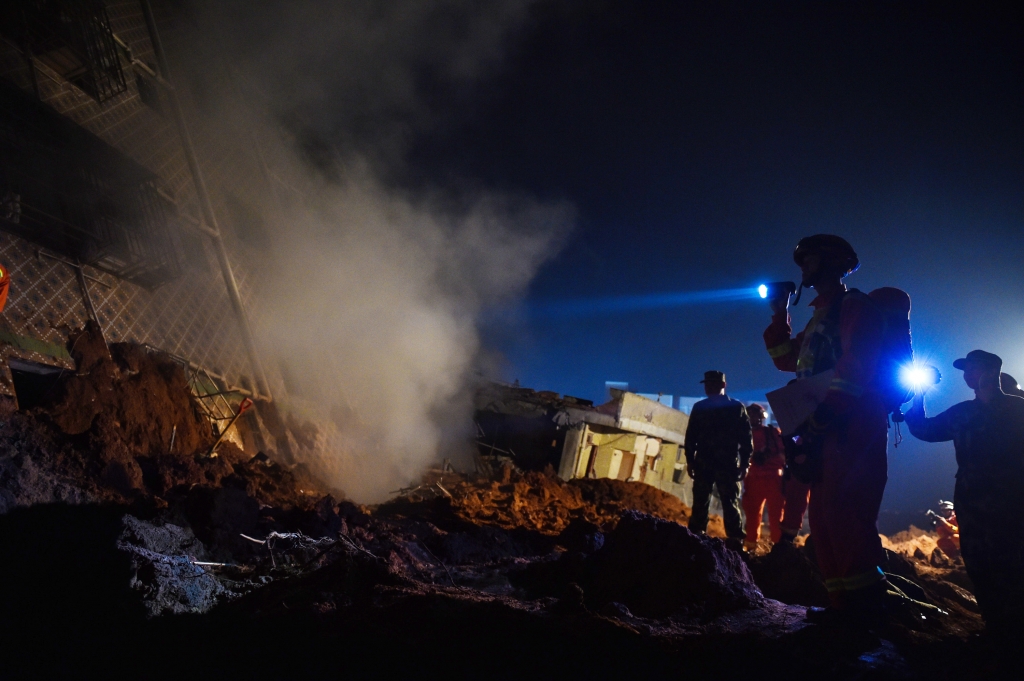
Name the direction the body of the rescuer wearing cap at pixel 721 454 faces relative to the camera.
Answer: away from the camera

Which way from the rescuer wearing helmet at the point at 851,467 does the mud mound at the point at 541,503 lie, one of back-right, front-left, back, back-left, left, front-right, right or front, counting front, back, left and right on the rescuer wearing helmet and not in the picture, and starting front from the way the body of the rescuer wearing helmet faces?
front-right

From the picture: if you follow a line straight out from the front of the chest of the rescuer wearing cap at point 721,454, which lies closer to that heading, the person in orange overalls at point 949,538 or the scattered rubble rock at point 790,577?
the person in orange overalls

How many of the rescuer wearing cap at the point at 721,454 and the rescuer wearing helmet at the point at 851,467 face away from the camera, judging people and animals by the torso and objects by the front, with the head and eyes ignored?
1

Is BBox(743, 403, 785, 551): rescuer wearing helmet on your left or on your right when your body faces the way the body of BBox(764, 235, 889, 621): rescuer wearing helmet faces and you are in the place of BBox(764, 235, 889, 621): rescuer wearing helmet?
on your right

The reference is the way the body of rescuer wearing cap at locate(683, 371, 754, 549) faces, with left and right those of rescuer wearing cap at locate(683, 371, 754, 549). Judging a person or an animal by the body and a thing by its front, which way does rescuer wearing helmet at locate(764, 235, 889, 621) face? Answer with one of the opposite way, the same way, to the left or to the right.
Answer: to the left

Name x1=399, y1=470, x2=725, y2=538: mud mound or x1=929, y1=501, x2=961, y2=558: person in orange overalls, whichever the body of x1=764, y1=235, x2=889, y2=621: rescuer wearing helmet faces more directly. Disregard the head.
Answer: the mud mound

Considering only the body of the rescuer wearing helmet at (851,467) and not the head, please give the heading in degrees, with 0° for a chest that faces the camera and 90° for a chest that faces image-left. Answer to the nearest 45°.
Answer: approximately 90°

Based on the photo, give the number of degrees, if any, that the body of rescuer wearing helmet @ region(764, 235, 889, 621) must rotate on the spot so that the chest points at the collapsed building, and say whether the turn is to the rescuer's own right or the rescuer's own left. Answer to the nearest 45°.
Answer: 0° — they already face it

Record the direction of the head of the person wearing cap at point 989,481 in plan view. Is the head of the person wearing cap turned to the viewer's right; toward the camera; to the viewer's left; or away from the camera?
to the viewer's left

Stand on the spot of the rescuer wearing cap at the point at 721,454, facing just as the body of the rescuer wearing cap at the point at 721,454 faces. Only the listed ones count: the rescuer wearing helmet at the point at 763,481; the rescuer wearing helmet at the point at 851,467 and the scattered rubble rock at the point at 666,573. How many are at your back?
2

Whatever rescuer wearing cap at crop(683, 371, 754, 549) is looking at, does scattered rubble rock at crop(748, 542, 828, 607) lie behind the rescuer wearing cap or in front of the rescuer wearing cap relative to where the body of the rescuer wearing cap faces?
behind

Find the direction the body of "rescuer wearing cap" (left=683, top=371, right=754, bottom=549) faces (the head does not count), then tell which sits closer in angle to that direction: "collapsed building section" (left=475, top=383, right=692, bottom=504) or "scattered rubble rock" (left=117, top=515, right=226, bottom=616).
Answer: the collapsed building section

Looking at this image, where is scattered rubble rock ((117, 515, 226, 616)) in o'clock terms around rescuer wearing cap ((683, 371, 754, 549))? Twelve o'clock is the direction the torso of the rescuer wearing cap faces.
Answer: The scattered rubble rock is roughly at 7 o'clock from the rescuer wearing cap.
